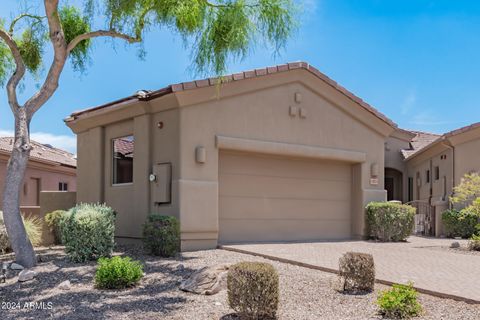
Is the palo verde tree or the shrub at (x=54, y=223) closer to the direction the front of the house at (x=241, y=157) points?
the palo verde tree

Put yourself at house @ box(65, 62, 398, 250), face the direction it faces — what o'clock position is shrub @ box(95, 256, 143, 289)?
The shrub is roughly at 2 o'clock from the house.

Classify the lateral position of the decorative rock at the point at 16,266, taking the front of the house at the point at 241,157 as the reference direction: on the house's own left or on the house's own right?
on the house's own right

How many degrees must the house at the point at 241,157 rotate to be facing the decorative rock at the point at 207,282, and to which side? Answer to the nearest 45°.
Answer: approximately 45° to its right

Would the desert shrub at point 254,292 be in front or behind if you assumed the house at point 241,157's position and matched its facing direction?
in front

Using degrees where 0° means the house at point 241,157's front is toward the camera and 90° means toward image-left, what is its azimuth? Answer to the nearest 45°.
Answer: approximately 315°
